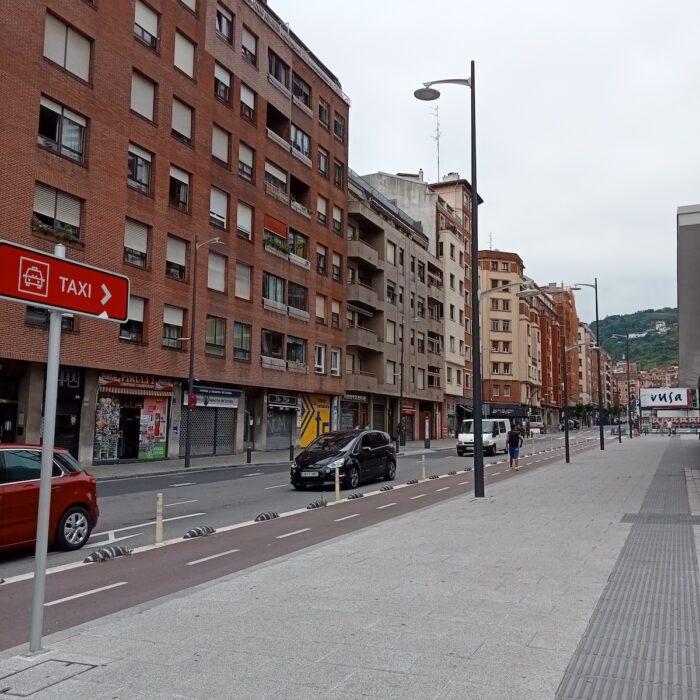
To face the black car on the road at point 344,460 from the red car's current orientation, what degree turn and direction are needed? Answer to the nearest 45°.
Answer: approximately 180°

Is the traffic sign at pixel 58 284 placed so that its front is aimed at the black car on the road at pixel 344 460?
no

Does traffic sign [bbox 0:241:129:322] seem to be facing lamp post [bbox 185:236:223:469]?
no

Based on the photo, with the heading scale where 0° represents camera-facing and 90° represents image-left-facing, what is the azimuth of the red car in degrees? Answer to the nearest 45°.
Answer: approximately 45°

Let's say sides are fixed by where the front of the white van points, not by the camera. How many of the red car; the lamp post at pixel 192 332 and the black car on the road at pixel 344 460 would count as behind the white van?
0

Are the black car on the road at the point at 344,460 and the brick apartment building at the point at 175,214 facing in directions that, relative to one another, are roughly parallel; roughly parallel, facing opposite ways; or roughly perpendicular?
roughly perpendicular

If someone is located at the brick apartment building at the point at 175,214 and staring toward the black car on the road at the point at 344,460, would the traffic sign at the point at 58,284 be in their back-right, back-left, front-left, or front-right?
front-right

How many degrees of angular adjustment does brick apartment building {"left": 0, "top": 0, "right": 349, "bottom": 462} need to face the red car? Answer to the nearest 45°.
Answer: approximately 45° to its right

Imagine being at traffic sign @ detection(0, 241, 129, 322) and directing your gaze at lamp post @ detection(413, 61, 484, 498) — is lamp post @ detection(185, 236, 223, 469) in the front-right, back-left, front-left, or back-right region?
front-left

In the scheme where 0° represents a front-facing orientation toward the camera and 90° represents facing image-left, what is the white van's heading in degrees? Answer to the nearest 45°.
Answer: approximately 45°

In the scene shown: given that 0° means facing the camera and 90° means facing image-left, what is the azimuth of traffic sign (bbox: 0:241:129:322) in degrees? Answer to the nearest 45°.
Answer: approximately 315°

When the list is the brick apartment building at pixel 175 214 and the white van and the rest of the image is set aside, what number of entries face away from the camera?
0

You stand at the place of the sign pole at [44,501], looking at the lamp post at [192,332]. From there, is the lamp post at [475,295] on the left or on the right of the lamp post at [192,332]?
right

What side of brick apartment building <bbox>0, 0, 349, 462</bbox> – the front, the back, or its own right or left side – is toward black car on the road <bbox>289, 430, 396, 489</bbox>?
front

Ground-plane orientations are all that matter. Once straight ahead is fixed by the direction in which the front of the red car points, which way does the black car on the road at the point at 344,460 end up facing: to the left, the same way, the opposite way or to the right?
the same way

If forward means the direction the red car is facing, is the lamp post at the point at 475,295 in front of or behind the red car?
behind
